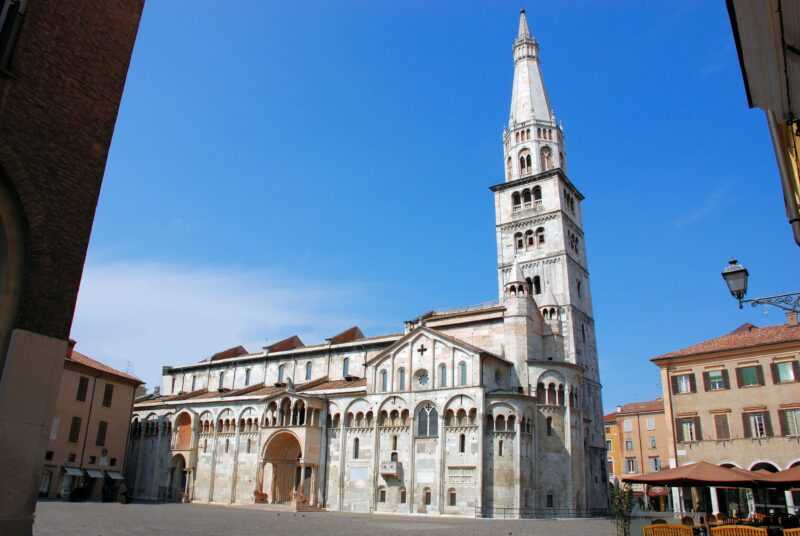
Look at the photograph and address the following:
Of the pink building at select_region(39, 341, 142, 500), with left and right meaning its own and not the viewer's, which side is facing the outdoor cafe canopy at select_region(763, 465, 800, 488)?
front

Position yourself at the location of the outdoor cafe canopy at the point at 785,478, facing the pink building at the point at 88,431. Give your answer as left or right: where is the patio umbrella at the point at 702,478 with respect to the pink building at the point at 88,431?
left

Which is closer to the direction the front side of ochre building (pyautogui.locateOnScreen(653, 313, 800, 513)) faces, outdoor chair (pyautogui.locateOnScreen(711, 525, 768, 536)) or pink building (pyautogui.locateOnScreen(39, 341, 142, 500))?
the outdoor chair

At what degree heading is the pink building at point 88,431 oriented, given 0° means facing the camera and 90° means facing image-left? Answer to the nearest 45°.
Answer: approximately 315°

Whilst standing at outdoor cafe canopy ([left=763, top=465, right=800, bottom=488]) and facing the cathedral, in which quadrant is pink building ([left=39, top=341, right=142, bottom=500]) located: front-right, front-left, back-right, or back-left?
front-left

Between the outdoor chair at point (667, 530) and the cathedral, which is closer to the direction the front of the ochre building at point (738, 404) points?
the outdoor chair

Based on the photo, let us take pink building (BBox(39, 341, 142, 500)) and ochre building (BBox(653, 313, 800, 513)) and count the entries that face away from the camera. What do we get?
0

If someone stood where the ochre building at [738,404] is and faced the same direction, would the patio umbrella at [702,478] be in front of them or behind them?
in front

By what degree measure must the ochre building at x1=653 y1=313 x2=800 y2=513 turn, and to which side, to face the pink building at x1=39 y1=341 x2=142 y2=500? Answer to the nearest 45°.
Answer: approximately 90° to its right

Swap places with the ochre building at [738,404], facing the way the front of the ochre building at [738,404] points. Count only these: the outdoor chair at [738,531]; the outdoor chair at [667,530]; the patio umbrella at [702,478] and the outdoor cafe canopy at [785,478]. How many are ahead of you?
4

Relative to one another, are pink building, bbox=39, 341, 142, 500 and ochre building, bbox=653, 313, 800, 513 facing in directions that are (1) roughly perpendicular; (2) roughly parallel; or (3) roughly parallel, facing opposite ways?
roughly perpendicular

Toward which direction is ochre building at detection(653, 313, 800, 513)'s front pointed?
toward the camera

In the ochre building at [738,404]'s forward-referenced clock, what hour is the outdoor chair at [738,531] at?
The outdoor chair is roughly at 12 o'clock from the ochre building.

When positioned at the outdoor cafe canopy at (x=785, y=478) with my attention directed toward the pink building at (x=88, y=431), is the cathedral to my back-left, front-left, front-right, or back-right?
front-right

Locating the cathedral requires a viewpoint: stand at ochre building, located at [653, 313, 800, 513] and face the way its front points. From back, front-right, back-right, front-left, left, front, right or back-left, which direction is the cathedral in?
right

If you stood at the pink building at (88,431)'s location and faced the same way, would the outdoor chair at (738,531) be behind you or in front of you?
in front

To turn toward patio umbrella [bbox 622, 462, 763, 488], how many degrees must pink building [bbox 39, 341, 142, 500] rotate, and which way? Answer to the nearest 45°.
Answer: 0° — it already faces it
